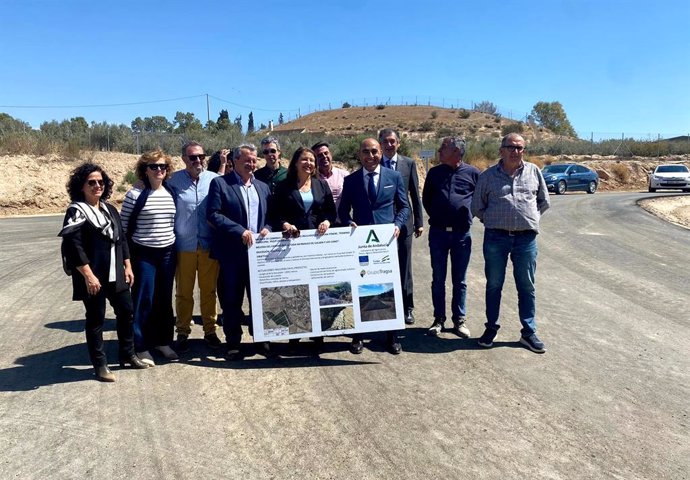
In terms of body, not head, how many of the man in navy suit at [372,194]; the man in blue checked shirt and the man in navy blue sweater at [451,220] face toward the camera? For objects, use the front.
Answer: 3

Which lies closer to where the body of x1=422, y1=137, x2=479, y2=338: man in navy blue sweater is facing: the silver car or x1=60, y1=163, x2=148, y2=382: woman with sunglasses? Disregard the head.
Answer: the woman with sunglasses

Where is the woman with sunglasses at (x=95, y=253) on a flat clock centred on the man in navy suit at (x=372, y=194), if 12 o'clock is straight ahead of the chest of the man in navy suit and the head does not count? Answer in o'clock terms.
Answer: The woman with sunglasses is roughly at 2 o'clock from the man in navy suit.

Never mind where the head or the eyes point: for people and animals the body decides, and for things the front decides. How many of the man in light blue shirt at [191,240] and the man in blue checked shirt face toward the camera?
2

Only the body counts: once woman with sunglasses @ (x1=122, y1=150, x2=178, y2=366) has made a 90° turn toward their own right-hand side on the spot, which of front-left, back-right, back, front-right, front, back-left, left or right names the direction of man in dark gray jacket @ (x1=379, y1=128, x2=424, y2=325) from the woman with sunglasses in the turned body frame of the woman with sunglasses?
back-left

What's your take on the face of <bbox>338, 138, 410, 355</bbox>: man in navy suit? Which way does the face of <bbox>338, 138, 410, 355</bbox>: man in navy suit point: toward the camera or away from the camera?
toward the camera

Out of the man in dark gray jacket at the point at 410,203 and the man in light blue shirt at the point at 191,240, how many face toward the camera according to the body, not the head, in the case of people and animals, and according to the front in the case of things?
2

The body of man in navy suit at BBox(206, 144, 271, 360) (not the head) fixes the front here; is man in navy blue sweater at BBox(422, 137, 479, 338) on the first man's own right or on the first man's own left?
on the first man's own left

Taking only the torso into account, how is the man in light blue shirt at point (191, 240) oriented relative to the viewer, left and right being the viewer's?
facing the viewer

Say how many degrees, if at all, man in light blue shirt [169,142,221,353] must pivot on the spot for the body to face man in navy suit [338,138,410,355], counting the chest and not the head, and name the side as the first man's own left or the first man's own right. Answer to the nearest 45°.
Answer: approximately 90° to the first man's own left

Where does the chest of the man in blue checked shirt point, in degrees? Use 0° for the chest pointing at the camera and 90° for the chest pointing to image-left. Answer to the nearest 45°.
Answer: approximately 0°

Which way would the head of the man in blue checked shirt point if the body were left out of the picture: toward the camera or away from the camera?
toward the camera

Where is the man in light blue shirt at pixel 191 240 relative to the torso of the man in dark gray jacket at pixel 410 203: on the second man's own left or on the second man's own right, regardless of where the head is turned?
on the second man's own right

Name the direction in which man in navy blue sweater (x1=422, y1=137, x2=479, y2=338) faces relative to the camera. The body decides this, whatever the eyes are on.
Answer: toward the camera

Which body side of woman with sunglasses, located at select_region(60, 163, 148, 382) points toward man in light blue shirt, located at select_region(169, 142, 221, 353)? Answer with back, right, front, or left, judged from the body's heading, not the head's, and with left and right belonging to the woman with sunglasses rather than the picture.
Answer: left

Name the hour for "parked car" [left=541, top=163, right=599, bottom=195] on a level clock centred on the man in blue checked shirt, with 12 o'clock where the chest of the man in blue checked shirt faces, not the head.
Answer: The parked car is roughly at 6 o'clock from the man in blue checked shirt.

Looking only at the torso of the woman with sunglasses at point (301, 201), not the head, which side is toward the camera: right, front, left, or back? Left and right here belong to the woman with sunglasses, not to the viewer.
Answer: front
